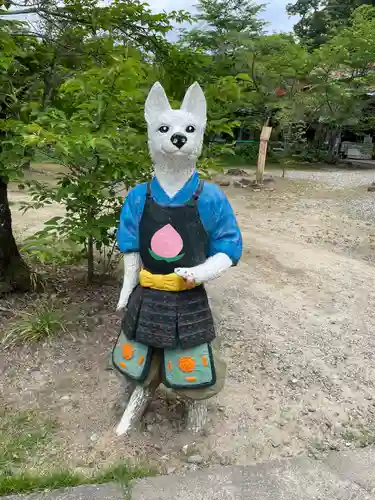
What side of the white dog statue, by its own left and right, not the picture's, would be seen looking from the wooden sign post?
back

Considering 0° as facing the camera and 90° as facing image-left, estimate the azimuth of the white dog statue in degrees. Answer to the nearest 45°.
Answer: approximately 0°

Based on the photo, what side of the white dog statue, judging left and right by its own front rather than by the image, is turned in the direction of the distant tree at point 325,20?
back
